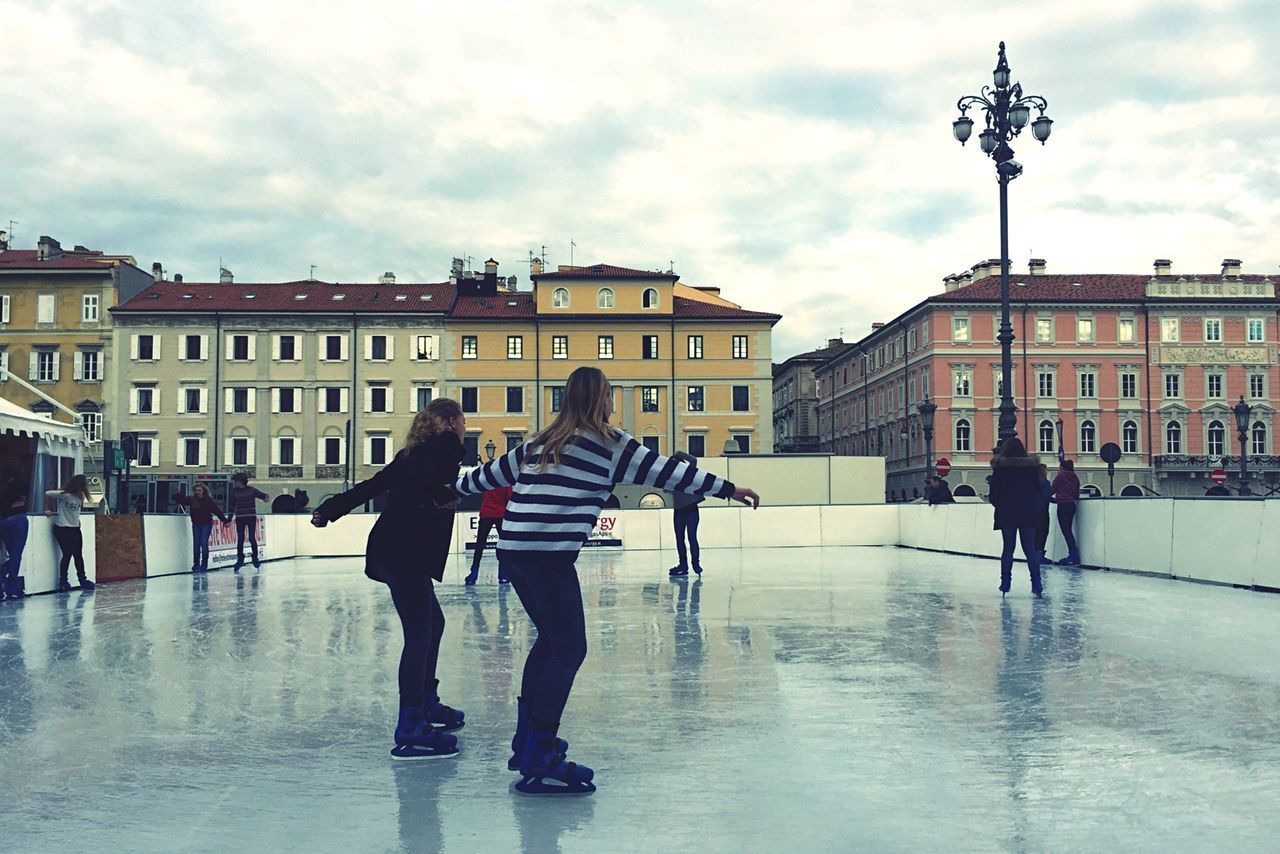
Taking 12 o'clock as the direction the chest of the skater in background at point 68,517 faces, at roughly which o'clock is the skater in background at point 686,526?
the skater in background at point 686,526 is roughly at 11 o'clock from the skater in background at point 68,517.

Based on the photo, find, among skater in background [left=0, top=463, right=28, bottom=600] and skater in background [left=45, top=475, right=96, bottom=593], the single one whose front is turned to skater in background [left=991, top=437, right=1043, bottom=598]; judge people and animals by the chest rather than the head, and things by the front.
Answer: skater in background [left=45, top=475, right=96, bottom=593]

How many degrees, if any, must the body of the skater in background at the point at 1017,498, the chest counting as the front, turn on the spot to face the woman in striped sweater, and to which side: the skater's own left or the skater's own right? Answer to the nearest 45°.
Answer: approximately 180°

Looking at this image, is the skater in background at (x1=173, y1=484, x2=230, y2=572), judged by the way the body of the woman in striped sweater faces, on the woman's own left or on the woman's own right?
on the woman's own left

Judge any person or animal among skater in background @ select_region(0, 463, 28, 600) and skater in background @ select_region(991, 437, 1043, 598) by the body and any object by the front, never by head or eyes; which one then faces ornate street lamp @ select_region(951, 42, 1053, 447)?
skater in background @ select_region(991, 437, 1043, 598)

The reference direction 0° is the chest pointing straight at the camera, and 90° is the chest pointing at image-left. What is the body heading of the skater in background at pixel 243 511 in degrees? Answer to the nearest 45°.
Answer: approximately 0°

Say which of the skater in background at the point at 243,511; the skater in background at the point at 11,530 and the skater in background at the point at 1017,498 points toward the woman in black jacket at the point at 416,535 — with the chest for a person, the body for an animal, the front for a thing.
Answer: the skater in background at the point at 243,511
